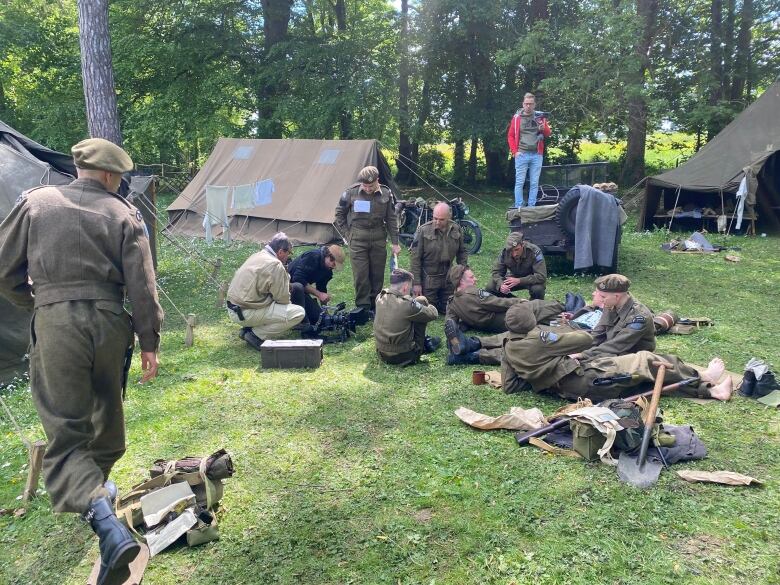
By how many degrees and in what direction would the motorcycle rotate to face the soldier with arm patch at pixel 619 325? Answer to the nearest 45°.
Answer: approximately 45° to its right

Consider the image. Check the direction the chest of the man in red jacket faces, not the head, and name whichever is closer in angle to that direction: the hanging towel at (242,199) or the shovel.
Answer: the shovel

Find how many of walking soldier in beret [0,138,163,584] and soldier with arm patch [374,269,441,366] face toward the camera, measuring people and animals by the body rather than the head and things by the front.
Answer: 0

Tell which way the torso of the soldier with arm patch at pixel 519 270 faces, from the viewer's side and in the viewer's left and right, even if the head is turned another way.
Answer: facing the viewer and to the left of the viewer

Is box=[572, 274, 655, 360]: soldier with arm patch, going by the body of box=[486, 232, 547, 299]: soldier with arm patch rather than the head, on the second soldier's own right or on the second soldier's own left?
on the second soldier's own left

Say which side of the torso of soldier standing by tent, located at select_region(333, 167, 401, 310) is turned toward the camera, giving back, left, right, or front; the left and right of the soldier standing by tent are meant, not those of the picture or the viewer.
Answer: front

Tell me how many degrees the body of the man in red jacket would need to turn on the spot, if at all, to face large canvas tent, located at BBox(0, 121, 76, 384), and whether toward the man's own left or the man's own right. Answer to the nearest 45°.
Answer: approximately 45° to the man's own right

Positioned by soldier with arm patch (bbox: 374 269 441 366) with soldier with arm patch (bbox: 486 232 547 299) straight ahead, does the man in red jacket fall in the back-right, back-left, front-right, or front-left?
front-left

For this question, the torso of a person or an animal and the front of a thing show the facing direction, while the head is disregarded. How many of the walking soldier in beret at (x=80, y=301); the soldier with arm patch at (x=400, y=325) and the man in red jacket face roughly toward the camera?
1

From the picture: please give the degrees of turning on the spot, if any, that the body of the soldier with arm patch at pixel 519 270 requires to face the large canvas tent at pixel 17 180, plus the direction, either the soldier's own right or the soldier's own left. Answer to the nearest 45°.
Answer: approximately 45° to the soldier's own right

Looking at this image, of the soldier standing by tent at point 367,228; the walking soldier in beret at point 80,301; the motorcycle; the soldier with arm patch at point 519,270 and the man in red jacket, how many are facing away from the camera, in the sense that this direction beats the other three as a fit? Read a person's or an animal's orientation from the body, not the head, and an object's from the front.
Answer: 1

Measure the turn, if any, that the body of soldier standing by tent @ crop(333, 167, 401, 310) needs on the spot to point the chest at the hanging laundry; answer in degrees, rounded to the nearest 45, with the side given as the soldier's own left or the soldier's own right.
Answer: approximately 135° to the soldier's own right

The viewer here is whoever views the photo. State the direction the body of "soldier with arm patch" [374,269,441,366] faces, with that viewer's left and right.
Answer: facing away from the viewer and to the right of the viewer

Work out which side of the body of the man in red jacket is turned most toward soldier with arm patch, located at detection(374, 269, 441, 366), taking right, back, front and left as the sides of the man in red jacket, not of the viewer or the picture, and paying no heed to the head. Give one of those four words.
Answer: front

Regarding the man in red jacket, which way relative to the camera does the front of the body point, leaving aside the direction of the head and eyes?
toward the camera

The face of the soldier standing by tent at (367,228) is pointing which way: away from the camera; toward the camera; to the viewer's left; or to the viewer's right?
toward the camera

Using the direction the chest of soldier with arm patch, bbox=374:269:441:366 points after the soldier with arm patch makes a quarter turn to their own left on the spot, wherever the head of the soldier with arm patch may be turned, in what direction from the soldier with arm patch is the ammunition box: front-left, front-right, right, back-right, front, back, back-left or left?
front-left

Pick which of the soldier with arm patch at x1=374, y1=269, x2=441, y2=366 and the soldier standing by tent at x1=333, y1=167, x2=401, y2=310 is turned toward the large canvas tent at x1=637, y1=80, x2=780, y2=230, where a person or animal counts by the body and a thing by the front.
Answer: the soldier with arm patch

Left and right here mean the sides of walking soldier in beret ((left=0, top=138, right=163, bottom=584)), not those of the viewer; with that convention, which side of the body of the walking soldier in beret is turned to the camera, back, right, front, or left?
back

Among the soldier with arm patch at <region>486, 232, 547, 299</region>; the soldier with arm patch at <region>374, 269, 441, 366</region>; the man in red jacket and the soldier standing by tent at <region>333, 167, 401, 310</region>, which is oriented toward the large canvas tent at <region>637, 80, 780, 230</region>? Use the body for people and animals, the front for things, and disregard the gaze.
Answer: the soldier with arm patch at <region>374, 269, 441, 366</region>
